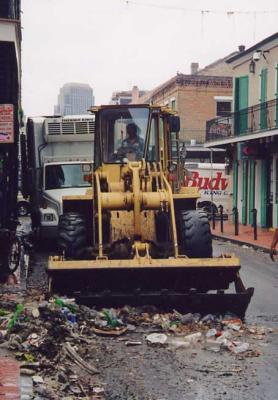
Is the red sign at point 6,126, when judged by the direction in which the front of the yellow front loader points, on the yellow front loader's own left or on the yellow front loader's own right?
on the yellow front loader's own right

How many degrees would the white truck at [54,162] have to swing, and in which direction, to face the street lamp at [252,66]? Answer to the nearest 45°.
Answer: approximately 135° to its left

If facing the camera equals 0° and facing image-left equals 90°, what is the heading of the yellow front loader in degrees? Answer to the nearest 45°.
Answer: approximately 0°

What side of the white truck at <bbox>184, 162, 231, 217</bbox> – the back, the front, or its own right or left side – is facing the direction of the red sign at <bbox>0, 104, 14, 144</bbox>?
right

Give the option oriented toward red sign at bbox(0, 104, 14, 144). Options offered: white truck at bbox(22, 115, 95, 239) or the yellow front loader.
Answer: the white truck

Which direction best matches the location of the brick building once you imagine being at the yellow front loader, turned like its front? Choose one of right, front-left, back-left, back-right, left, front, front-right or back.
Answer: back

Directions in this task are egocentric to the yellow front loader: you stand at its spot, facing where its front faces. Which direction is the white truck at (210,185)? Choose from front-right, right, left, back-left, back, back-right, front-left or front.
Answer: back

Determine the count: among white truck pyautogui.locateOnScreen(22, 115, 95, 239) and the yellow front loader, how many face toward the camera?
2

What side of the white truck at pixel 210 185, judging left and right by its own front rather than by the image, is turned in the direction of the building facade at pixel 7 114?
right
